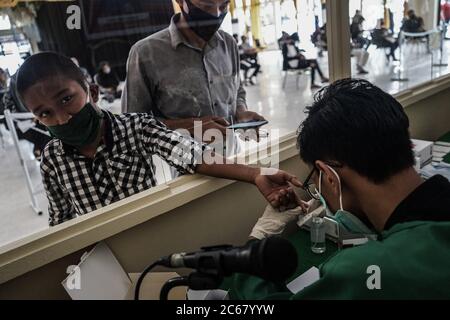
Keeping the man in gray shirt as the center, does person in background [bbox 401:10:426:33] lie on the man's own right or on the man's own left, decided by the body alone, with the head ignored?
on the man's own left

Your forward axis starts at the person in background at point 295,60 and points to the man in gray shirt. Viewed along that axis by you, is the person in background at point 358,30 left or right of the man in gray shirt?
left

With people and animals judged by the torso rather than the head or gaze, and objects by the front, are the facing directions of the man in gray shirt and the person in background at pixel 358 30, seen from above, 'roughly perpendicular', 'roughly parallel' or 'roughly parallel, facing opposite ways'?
roughly parallel

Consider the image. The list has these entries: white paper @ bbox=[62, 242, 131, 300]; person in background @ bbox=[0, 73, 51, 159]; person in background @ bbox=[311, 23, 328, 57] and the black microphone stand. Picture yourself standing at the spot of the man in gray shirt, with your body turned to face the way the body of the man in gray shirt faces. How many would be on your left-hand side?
1

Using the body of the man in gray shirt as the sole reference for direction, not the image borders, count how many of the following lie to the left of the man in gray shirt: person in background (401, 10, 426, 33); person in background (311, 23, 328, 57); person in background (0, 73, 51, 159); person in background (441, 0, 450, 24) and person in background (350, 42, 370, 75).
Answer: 4

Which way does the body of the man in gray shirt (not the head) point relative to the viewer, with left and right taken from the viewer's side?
facing the viewer and to the right of the viewer

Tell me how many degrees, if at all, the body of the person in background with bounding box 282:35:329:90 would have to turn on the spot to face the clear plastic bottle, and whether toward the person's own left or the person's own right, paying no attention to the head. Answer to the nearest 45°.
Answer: approximately 90° to the person's own right

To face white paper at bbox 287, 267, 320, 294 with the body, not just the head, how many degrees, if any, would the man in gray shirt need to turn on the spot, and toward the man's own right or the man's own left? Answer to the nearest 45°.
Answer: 0° — they already face it

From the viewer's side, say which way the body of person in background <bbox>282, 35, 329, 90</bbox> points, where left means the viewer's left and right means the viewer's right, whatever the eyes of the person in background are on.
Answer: facing to the right of the viewer

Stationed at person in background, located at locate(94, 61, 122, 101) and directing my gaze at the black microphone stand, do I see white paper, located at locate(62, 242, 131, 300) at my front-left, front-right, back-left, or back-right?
front-right

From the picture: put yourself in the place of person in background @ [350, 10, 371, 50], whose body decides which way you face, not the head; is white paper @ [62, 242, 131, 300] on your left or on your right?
on your right

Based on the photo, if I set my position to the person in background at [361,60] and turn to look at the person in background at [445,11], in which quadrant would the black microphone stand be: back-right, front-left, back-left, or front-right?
back-right

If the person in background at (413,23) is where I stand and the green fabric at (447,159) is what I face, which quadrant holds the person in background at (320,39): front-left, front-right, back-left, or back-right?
front-right
